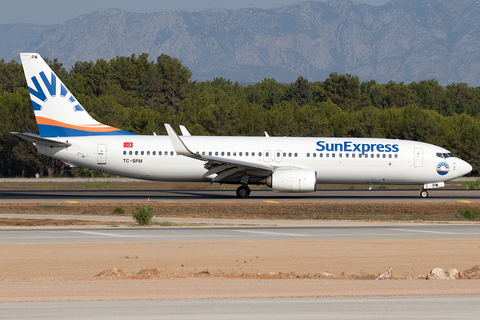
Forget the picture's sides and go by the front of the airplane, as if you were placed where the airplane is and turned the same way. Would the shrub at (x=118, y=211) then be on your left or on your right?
on your right

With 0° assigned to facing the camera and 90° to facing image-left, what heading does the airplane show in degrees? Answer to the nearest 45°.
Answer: approximately 270°

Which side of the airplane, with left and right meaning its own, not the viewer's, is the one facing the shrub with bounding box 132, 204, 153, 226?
right
